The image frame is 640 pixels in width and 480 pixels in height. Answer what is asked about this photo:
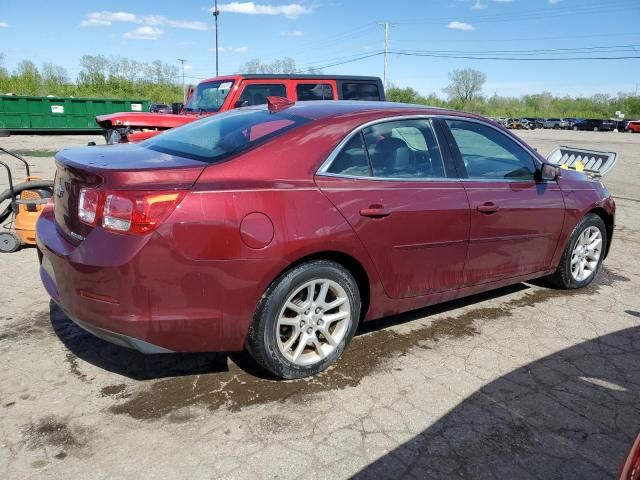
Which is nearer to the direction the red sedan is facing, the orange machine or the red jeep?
the red jeep

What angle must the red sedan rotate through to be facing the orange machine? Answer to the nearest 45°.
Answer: approximately 90° to its left

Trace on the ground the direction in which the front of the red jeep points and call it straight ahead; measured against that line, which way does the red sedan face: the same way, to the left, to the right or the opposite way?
the opposite way

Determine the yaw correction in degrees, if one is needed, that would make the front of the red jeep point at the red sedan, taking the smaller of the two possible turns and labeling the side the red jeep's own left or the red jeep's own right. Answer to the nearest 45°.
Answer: approximately 45° to the red jeep's own left

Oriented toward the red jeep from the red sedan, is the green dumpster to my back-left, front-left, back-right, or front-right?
front-left

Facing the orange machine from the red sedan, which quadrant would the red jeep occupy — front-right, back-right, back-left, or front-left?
front-right

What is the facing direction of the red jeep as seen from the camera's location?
facing the viewer and to the left of the viewer

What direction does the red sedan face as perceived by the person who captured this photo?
facing away from the viewer and to the right of the viewer

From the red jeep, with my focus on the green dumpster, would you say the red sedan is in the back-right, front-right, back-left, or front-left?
back-left

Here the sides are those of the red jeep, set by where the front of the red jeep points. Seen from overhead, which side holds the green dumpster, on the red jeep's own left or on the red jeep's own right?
on the red jeep's own right

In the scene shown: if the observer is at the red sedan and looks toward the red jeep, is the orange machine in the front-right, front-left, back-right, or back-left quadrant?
front-left

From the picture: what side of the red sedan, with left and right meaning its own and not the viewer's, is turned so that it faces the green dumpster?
left
